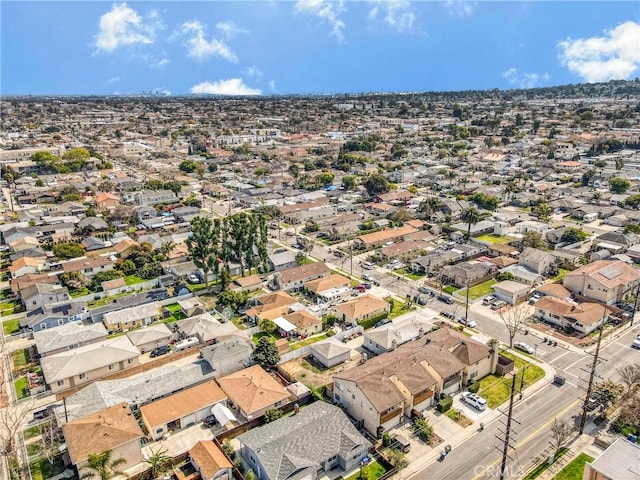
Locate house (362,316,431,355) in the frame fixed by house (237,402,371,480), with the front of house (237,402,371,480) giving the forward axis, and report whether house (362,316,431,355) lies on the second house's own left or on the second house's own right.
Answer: on the second house's own left

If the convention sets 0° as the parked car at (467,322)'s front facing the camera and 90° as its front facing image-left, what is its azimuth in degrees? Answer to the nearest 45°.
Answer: approximately 315°

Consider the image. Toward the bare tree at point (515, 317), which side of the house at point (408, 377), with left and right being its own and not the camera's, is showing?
left

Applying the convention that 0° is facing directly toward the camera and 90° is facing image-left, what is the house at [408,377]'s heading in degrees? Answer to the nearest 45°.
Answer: approximately 315°

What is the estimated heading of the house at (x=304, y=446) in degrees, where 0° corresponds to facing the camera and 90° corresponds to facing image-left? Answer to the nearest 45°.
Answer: approximately 315°

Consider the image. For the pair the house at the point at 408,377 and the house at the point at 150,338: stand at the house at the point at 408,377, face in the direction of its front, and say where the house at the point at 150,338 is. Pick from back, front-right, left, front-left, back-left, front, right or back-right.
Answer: back-right

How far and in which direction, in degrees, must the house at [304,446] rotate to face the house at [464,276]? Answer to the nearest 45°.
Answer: approximately 90° to its left
